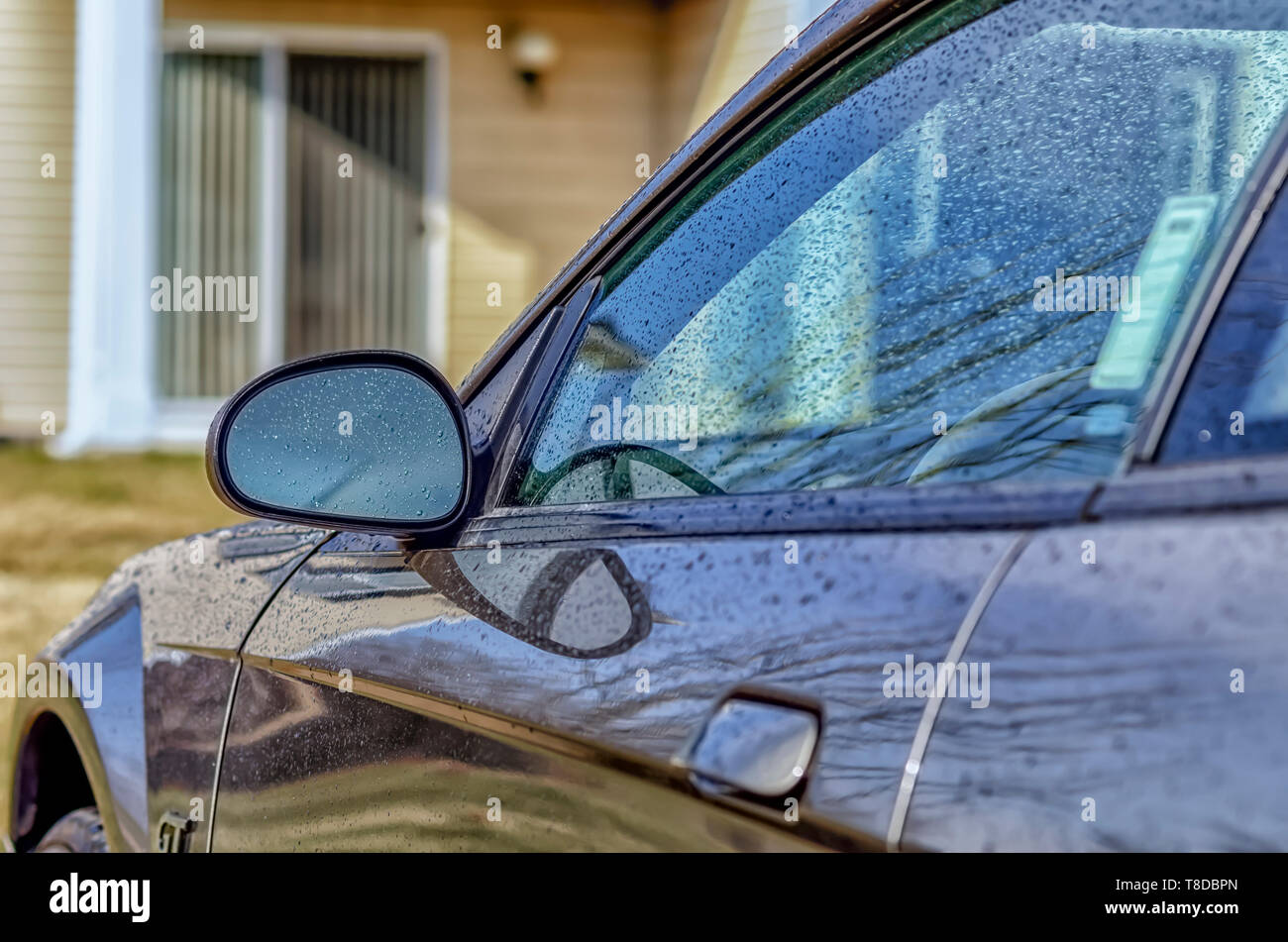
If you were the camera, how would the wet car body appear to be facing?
facing away from the viewer and to the left of the viewer

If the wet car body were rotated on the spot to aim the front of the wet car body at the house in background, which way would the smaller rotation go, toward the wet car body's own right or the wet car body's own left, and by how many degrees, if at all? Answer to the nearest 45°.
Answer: approximately 45° to the wet car body's own right
